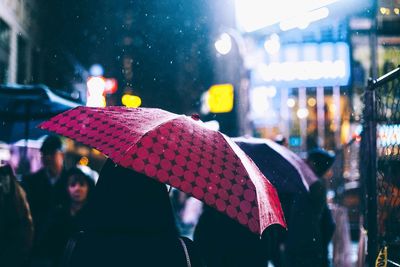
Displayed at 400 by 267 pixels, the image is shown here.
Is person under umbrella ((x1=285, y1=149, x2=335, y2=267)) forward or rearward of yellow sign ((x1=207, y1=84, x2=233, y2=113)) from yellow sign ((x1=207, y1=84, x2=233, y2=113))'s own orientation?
forward

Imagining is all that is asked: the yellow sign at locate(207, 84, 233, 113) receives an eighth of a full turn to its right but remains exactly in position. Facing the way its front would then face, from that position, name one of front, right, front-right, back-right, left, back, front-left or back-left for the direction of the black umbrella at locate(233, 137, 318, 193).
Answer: front-left

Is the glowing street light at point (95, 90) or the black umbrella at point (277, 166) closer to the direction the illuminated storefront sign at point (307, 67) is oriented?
the black umbrella

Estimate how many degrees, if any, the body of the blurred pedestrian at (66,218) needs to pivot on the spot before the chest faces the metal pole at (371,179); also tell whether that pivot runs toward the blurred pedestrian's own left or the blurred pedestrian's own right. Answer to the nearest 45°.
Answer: approximately 45° to the blurred pedestrian's own left

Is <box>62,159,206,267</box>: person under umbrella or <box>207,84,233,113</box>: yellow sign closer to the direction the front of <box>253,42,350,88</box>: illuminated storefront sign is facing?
the person under umbrella

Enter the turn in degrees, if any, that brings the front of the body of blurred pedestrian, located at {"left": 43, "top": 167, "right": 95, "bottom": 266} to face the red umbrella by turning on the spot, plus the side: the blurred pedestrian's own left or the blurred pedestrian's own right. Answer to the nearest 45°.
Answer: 0° — they already face it

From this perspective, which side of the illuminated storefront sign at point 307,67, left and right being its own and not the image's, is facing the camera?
front

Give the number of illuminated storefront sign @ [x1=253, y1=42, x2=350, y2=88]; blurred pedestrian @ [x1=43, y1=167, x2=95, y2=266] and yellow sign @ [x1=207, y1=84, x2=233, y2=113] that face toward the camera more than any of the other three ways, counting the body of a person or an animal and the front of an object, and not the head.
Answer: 3

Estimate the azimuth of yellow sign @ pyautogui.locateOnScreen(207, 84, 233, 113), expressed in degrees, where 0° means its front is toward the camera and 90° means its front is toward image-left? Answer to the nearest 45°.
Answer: approximately 0°

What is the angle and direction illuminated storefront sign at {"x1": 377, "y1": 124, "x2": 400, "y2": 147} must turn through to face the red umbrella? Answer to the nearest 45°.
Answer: approximately 45° to its right
